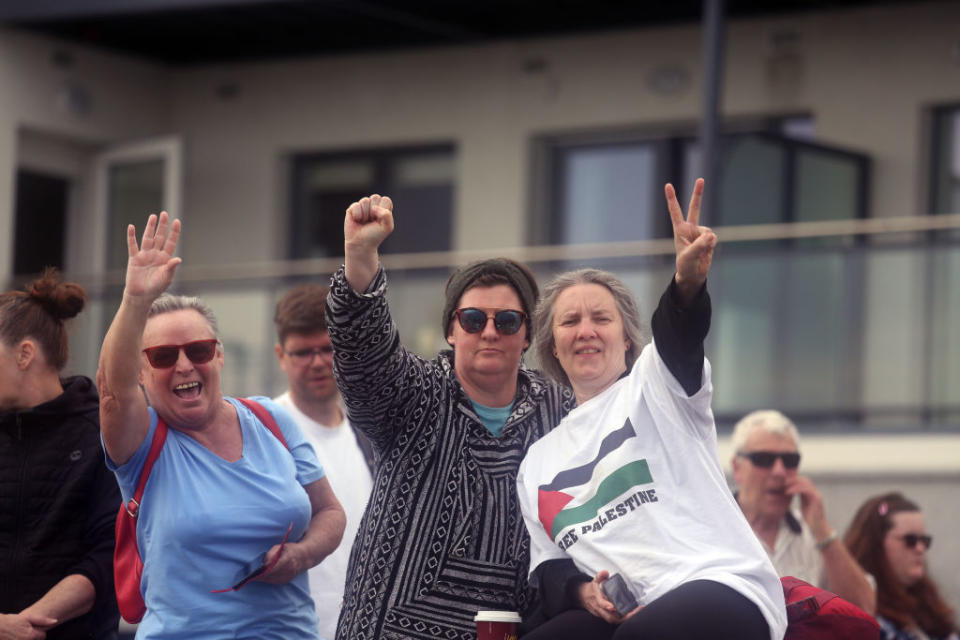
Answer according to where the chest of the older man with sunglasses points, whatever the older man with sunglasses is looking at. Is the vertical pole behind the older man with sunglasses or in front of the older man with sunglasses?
behind

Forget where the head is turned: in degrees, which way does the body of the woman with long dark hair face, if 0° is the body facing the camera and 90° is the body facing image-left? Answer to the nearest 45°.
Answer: approximately 315°

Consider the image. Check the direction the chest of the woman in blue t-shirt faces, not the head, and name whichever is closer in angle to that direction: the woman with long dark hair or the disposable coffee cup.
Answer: the disposable coffee cup

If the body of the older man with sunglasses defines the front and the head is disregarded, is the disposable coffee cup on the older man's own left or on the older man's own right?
on the older man's own right

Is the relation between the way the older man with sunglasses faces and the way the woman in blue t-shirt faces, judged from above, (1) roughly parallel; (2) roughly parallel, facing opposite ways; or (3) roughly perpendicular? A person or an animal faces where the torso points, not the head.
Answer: roughly parallel

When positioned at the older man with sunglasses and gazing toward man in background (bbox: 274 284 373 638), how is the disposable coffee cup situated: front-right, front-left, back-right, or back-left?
front-left

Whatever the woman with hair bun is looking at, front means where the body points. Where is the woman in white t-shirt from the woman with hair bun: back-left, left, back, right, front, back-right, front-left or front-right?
left

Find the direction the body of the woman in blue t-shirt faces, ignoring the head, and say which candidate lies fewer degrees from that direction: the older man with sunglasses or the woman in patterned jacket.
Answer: the woman in patterned jacket

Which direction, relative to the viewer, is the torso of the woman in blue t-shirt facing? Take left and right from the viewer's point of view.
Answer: facing the viewer

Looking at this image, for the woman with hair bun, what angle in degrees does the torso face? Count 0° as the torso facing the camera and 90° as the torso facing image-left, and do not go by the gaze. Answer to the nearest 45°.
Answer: approximately 45°

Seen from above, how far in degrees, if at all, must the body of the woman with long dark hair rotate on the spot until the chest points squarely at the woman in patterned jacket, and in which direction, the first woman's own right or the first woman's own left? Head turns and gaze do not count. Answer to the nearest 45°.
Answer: approximately 45° to the first woman's own right

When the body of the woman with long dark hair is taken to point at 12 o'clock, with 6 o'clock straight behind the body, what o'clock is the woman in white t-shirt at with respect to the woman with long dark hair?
The woman in white t-shirt is roughly at 2 o'clock from the woman with long dark hair.

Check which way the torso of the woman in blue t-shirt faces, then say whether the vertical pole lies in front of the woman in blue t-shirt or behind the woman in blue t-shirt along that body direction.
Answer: behind

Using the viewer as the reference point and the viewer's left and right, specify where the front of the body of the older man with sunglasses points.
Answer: facing the viewer and to the right of the viewer
